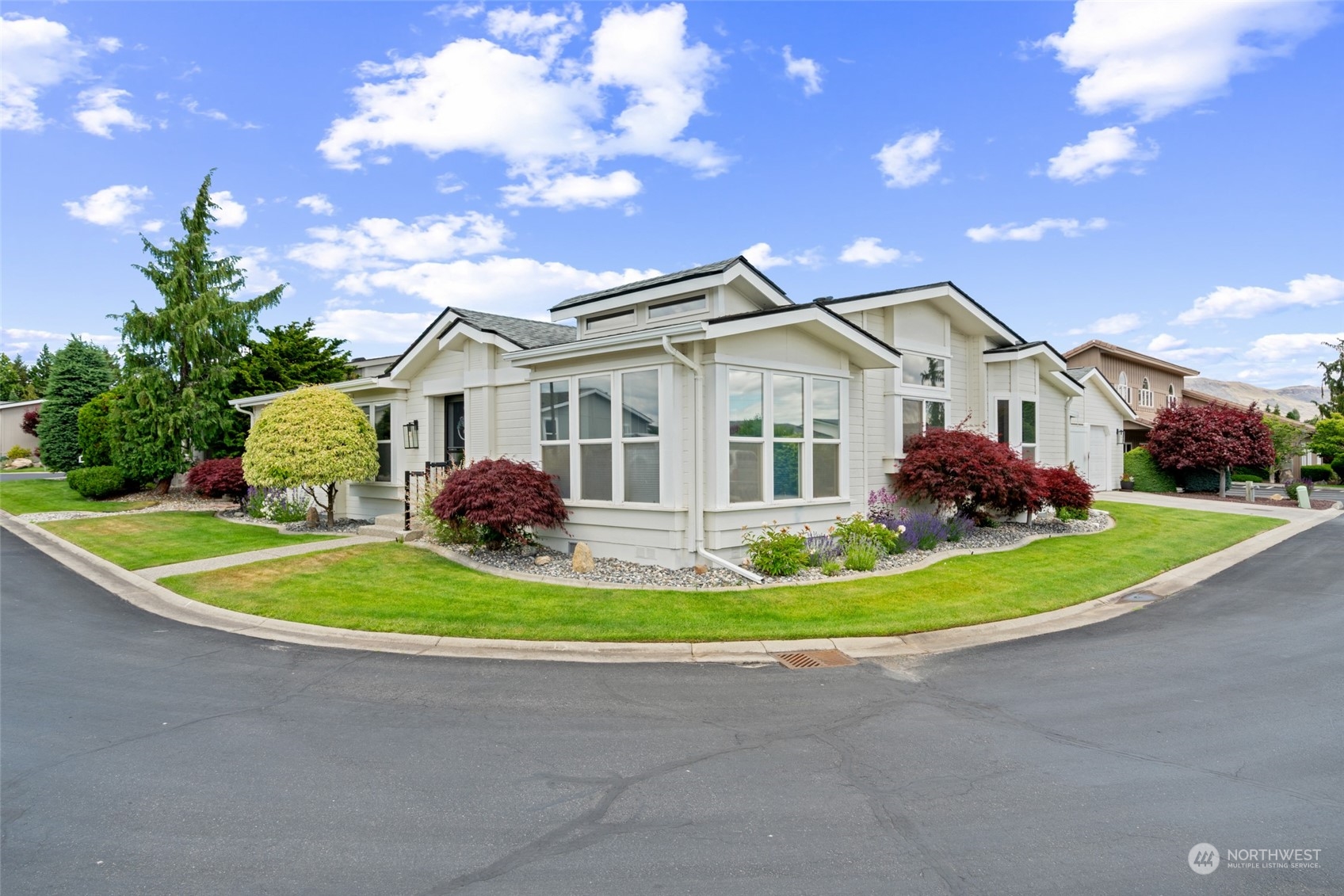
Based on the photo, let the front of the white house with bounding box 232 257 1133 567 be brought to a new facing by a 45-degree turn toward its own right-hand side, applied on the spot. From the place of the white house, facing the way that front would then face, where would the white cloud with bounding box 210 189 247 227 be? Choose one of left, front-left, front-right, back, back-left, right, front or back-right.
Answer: front-right

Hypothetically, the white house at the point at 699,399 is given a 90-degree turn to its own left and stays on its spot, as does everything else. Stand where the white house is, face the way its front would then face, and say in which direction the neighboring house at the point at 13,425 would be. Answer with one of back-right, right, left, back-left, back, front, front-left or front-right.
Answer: back

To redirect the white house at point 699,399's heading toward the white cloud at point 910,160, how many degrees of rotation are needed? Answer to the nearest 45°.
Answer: approximately 180°

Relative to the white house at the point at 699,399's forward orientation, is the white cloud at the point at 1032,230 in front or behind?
behind

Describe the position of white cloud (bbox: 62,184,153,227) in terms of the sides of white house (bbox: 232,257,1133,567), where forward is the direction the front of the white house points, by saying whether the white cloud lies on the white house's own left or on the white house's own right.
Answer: on the white house's own right

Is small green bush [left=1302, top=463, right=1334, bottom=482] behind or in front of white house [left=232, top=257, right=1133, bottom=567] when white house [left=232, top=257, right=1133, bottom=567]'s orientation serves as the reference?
behind

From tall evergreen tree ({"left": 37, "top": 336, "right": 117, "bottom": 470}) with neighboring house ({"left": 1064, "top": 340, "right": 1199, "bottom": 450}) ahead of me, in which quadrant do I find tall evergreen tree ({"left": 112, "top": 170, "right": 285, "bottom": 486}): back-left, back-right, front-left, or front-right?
front-right

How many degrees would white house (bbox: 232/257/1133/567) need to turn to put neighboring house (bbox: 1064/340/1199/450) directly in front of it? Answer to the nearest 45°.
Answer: approximately 180°
